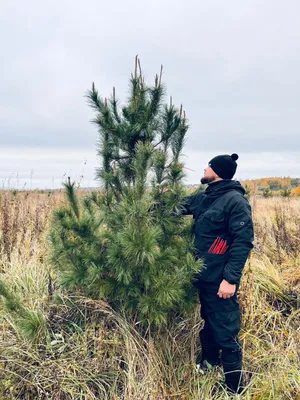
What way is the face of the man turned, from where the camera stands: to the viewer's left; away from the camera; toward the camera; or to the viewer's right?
to the viewer's left

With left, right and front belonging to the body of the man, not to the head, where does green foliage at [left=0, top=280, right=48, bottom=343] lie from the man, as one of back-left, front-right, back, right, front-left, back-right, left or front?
front-right

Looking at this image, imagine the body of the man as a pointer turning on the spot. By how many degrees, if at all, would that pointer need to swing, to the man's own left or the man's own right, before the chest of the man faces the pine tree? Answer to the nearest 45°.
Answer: approximately 45° to the man's own right

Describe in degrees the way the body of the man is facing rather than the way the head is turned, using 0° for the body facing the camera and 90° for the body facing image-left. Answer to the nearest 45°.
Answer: approximately 45°
